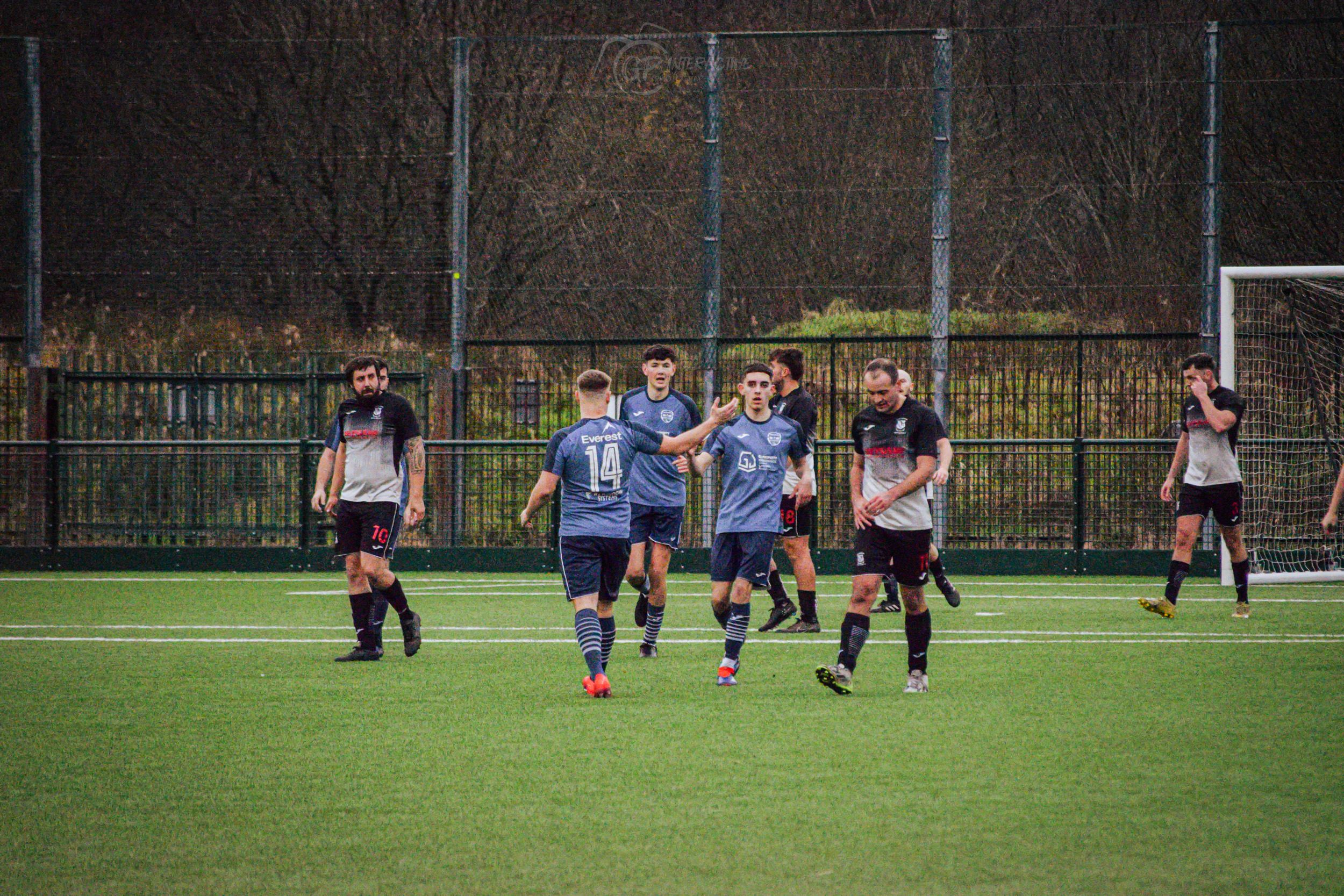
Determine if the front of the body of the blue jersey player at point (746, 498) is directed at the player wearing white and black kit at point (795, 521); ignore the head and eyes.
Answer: no

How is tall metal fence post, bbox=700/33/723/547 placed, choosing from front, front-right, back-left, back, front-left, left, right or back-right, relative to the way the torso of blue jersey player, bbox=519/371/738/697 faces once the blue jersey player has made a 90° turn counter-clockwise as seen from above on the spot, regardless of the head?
right

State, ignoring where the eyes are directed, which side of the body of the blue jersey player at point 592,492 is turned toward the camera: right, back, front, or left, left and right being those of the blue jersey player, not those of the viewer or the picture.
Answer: back

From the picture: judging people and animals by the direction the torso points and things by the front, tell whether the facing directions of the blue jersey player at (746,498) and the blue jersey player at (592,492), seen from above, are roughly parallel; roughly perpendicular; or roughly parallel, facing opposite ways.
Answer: roughly parallel, facing opposite ways

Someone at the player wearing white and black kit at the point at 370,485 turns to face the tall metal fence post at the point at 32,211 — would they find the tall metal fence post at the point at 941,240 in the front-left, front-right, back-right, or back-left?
front-right

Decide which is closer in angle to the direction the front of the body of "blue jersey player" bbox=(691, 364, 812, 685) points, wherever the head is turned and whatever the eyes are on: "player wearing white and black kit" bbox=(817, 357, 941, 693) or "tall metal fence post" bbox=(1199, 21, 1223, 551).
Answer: the player wearing white and black kit

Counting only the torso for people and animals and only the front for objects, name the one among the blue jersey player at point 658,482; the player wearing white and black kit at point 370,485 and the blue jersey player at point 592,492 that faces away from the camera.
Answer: the blue jersey player at point 592,492

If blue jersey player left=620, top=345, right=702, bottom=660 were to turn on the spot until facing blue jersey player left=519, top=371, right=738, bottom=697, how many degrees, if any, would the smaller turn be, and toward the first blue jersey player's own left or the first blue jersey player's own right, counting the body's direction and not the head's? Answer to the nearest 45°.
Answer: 0° — they already face them

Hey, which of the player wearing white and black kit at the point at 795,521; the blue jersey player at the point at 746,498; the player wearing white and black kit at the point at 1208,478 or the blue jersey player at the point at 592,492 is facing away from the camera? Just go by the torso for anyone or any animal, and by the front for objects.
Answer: the blue jersey player at the point at 592,492

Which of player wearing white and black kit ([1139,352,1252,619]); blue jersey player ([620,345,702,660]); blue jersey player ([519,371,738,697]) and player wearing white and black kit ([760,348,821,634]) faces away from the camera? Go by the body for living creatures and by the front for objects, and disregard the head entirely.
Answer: blue jersey player ([519,371,738,697])

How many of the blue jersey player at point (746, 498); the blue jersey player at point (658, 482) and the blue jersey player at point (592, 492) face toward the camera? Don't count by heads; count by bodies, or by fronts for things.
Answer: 2

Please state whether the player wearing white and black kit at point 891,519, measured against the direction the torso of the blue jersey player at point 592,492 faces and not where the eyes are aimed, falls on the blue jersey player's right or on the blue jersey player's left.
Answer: on the blue jersey player's right

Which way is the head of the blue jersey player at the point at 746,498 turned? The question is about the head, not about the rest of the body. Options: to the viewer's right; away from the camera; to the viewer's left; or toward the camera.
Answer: toward the camera

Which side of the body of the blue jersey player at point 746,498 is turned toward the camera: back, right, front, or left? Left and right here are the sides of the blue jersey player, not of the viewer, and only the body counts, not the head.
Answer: front

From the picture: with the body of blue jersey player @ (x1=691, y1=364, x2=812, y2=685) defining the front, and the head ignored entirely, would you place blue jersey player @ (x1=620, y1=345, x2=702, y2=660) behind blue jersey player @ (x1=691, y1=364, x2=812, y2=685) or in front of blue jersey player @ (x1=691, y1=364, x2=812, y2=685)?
behind

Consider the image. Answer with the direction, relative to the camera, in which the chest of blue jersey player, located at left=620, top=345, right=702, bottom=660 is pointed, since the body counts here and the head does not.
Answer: toward the camera
